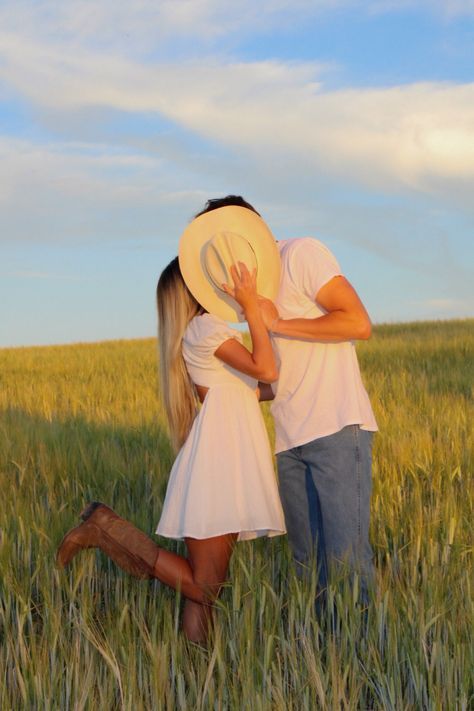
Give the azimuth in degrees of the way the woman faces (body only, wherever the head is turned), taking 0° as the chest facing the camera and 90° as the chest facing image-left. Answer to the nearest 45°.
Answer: approximately 270°
